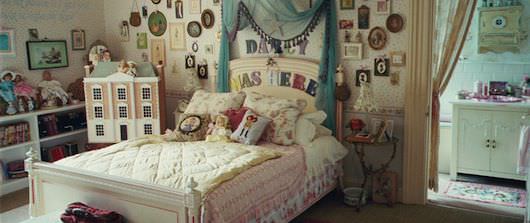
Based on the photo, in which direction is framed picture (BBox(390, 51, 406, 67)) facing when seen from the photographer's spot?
facing the viewer

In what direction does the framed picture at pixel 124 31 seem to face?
toward the camera

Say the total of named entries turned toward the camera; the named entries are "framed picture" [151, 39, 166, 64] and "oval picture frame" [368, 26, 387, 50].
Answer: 2

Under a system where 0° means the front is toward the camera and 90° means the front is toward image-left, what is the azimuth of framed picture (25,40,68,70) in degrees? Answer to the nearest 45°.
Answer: approximately 315°

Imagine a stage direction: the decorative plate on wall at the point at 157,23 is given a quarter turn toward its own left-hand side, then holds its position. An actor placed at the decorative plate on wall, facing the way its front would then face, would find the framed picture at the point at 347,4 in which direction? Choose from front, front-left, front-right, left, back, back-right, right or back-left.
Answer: front

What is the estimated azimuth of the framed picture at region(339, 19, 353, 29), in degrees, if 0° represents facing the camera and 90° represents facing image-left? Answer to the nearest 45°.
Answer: approximately 0°

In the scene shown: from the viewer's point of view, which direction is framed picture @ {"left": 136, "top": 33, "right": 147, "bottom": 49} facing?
toward the camera

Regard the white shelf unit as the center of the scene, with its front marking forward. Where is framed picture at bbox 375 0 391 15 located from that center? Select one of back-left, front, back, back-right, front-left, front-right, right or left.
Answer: front

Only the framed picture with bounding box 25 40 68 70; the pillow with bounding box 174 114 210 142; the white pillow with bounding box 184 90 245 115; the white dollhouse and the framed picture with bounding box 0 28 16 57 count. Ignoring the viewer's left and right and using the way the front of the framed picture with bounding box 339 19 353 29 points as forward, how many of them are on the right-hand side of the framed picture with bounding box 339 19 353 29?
5

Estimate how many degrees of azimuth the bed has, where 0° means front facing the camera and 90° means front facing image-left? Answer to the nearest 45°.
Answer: approximately 45°
